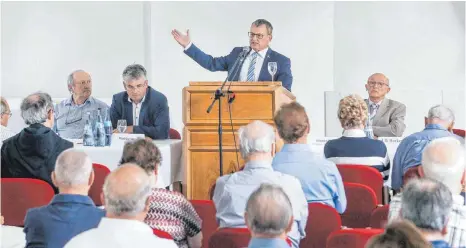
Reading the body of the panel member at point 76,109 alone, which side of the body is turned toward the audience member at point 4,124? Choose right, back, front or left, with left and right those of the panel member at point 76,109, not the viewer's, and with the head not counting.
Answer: front

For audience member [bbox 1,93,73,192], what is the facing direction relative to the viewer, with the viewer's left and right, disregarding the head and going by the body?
facing away from the viewer and to the right of the viewer

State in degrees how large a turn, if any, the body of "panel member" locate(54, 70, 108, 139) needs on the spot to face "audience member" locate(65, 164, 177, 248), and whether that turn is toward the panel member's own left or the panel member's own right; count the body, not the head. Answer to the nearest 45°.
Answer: approximately 45° to the panel member's own right

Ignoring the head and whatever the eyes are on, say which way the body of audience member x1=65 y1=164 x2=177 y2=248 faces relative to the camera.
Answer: away from the camera

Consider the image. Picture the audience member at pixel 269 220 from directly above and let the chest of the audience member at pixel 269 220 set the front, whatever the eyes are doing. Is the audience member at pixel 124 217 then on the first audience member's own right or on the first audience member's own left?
on the first audience member's own left

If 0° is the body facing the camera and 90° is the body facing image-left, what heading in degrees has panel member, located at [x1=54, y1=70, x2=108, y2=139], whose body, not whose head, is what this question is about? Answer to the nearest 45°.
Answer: approximately 315°

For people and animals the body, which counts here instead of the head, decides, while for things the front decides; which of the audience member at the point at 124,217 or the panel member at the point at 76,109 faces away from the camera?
the audience member at the point at 124,217

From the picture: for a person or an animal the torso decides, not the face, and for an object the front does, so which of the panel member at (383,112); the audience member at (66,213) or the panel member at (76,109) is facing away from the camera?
the audience member at (66,213)

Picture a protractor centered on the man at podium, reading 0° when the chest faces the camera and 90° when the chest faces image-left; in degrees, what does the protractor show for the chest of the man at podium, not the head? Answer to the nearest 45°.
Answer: approximately 45°

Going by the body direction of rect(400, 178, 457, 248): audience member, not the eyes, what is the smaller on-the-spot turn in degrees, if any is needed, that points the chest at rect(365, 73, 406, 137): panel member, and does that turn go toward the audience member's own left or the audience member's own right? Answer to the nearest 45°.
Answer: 0° — they already face them

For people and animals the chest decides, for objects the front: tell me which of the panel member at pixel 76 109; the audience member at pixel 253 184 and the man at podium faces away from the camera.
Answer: the audience member at pixel 253 184

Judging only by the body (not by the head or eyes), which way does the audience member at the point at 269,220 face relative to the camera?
away from the camera

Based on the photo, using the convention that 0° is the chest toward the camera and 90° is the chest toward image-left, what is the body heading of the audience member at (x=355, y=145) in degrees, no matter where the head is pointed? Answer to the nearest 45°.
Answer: approximately 180°
